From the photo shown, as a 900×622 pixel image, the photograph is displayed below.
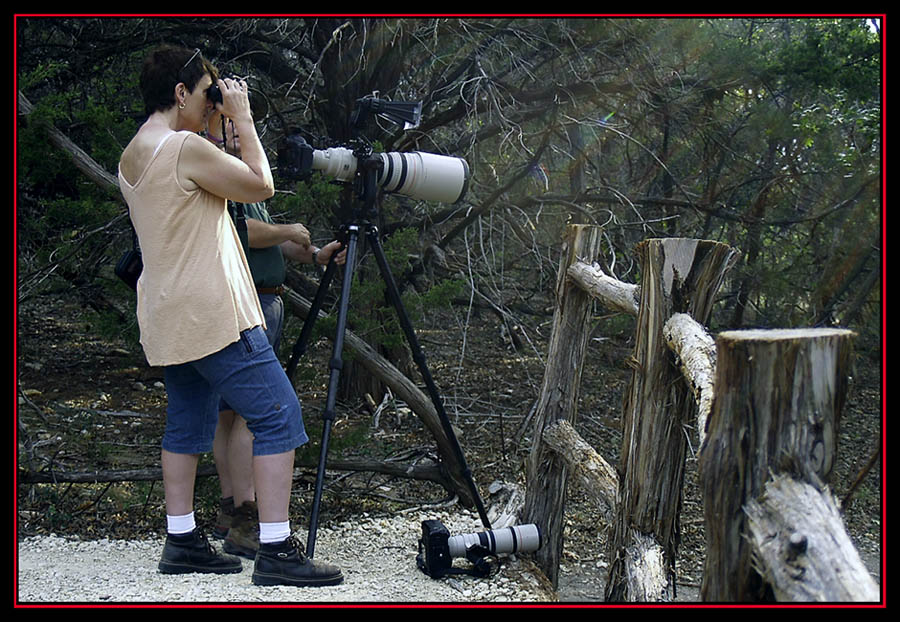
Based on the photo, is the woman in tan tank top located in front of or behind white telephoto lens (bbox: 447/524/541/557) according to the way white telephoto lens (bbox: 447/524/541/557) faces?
behind

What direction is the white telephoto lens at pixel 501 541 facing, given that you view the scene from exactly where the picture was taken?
facing to the right of the viewer

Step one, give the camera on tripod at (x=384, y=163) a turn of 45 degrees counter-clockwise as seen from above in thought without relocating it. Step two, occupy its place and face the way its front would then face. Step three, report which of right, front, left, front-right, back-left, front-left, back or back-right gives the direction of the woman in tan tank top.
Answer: back

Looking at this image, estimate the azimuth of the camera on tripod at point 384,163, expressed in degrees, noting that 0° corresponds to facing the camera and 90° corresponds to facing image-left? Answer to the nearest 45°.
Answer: approximately 270°

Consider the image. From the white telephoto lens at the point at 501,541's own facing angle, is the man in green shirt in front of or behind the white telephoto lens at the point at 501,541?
behind

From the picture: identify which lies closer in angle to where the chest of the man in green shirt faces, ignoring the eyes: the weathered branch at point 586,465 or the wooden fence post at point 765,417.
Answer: the weathered branch

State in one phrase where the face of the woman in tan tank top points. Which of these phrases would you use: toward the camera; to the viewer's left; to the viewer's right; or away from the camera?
to the viewer's right

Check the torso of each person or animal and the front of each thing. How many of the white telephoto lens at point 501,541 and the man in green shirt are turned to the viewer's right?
2

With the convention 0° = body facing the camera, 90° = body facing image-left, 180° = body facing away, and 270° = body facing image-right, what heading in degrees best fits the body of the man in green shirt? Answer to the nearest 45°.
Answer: approximately 270°
